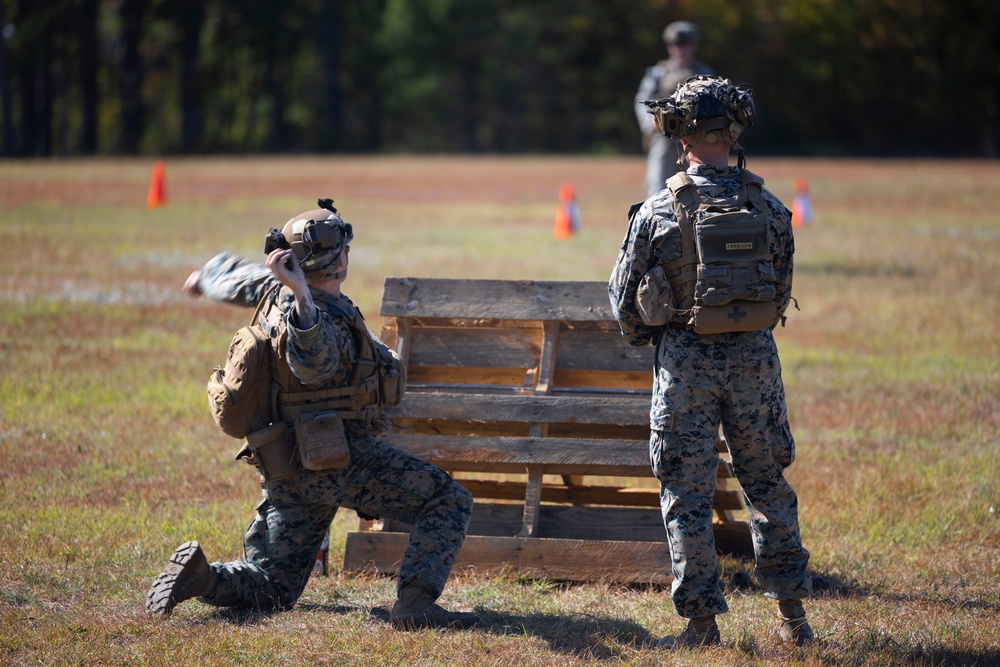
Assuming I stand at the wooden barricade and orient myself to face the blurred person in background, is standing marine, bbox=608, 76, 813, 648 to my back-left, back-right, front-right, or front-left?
back-right

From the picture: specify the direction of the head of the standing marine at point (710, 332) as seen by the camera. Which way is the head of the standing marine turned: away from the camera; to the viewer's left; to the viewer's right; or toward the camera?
away from the camera

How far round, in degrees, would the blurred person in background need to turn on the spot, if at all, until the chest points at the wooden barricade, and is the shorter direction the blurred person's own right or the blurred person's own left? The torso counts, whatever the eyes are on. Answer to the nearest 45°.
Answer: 0° — they already face it

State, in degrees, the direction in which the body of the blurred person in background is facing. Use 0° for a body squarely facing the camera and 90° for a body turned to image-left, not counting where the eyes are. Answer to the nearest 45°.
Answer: approximately 0°

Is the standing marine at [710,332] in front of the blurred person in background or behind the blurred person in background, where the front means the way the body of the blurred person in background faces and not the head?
in front
